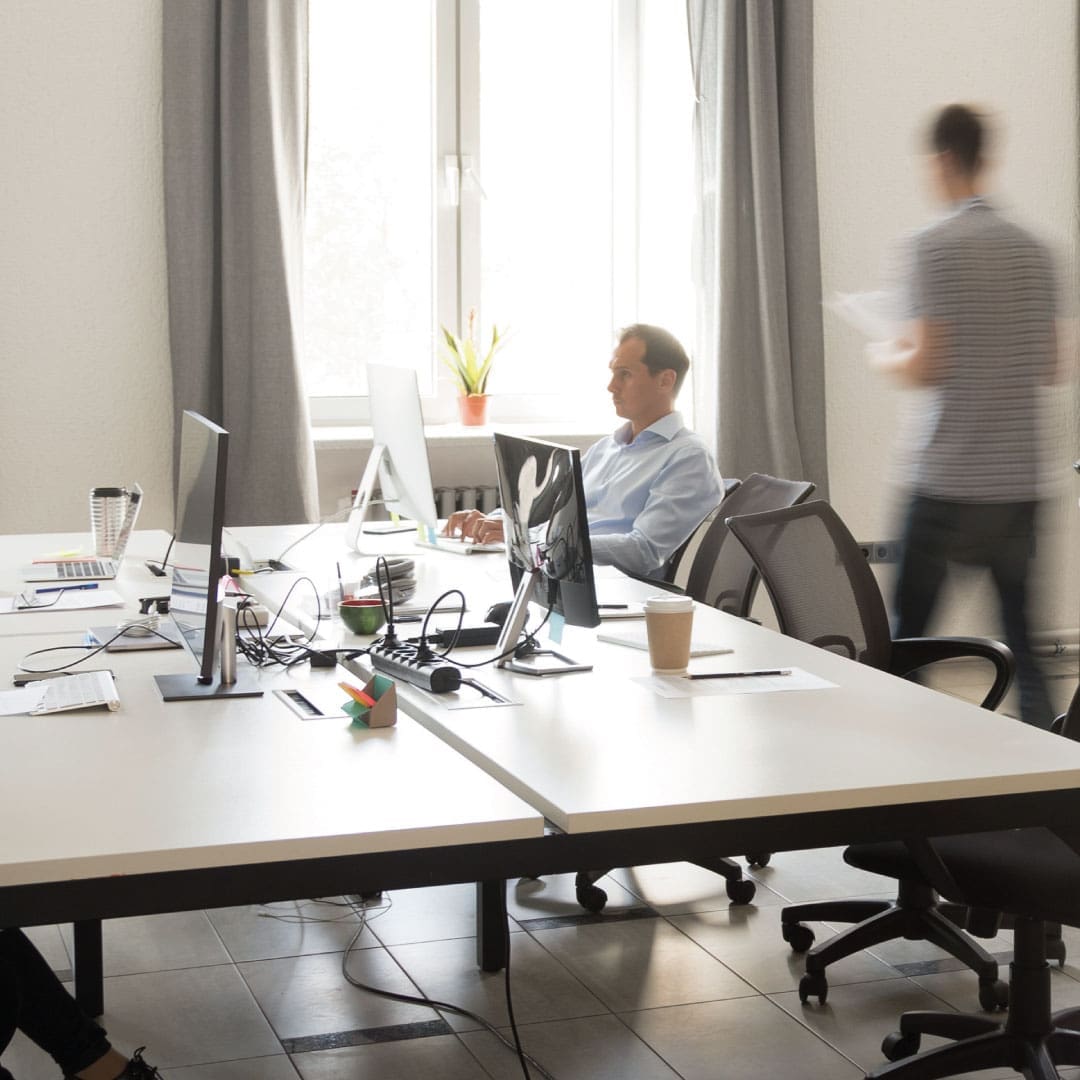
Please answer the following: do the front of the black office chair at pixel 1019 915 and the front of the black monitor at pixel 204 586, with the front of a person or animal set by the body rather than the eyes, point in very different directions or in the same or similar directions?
same or similar directions

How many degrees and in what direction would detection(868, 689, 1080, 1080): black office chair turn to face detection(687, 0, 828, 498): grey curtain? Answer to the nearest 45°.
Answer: approximately 90° to its right

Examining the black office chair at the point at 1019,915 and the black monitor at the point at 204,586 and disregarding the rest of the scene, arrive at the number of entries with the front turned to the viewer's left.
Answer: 2

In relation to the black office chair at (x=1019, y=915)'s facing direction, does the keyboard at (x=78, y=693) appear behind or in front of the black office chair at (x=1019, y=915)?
in front

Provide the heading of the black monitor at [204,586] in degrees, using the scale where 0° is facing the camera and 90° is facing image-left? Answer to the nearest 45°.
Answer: approximately 90°

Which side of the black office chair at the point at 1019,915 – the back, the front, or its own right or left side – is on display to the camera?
left
